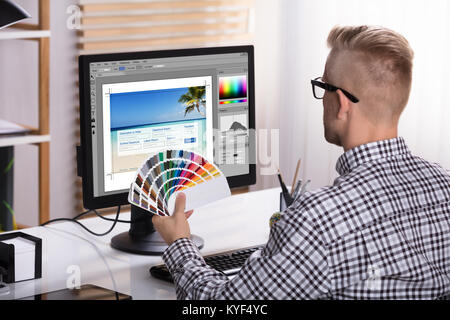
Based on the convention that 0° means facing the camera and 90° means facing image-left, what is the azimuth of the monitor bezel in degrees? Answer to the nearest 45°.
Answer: approximately 315°

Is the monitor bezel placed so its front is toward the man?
yes

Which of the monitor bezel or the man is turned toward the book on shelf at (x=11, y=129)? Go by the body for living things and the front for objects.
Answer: the man

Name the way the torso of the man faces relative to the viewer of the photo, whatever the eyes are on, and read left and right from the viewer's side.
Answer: facing away from the viewer and to the left of the viewer

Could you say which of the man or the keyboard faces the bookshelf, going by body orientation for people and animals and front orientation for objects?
the man

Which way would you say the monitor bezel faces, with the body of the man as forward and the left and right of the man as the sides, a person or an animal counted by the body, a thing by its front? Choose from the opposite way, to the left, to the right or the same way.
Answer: the opposite way

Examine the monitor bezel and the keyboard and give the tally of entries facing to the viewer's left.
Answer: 0

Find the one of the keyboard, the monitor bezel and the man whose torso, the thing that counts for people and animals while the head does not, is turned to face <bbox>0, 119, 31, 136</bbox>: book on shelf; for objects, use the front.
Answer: the man

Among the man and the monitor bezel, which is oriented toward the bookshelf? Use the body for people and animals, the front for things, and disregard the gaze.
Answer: the man

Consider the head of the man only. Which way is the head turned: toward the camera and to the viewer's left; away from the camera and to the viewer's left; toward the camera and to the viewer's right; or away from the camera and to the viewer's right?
away from the camera and to the viewer's left

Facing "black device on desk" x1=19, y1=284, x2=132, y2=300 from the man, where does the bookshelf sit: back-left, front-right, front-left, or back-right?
front-right

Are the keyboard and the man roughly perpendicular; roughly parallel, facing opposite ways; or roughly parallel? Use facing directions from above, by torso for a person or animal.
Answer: roughly parallel, facing opposite ways

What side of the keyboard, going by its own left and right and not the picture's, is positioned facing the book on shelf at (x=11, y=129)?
back

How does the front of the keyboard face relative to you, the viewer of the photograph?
facing the viewer and to the right of the viewer
